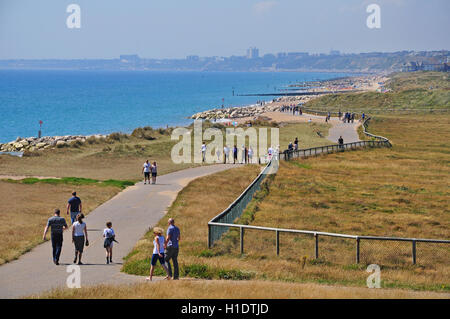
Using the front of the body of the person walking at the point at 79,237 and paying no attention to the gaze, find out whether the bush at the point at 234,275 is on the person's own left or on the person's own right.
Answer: on the person's own right

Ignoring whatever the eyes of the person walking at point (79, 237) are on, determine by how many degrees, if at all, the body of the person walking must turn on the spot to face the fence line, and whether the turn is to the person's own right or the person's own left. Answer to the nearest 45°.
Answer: approximately 90° to the person's own right

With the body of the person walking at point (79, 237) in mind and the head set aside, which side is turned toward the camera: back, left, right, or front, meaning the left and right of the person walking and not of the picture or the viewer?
back

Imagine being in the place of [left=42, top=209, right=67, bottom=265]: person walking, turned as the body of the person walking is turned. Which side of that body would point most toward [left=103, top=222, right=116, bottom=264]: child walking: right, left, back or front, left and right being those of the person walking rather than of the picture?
right

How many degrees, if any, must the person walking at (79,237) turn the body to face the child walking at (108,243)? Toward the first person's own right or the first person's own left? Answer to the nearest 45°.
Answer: approximately 90° to the first person's own right

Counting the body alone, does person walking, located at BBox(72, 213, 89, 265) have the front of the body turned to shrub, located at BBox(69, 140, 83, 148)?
yes

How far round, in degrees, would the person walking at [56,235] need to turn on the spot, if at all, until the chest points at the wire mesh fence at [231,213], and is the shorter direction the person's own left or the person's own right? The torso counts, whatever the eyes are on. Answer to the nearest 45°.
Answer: approximately 45° to the person's own right

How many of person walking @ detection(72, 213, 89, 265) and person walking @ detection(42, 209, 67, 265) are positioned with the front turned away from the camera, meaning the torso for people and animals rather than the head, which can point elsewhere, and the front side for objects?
2

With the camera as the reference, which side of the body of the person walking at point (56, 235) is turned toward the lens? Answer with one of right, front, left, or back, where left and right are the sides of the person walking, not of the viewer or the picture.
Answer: back
